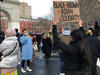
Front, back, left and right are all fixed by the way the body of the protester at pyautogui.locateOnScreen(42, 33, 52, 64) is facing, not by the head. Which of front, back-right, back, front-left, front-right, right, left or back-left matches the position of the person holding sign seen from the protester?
back

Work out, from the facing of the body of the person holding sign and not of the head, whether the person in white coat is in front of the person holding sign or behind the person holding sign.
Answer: in front

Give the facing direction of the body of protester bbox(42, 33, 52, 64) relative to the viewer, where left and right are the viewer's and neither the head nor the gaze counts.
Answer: facing away from the viewer

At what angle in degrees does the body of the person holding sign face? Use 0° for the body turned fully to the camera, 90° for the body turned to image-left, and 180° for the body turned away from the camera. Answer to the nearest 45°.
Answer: approximately 135°

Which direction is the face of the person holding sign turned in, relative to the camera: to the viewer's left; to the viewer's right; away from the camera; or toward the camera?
away from the camera

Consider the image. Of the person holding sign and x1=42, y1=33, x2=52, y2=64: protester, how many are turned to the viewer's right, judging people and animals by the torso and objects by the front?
0
